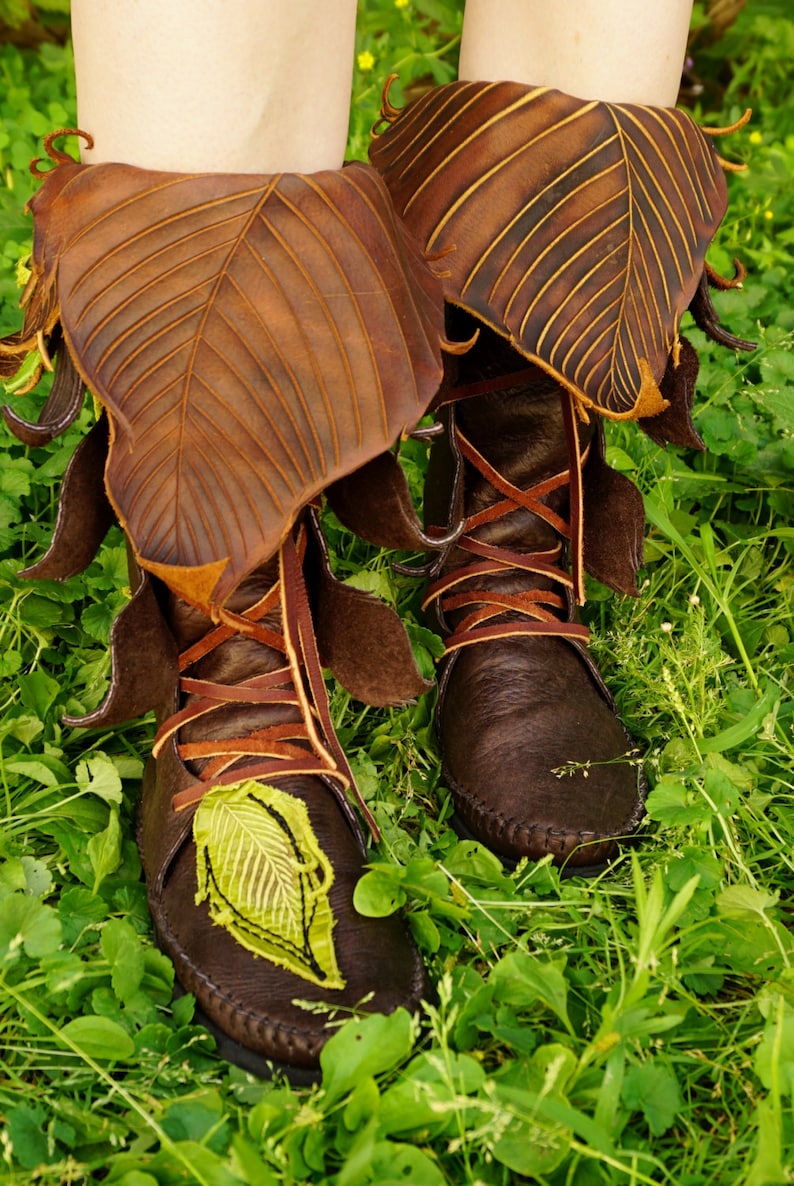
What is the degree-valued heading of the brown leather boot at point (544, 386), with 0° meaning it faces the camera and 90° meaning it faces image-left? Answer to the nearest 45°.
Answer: approximately 0°

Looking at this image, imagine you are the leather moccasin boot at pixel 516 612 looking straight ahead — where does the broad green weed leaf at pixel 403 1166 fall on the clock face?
The broad green weed leaf is roughly at 12 o'clock from the leather moccasin boot.
